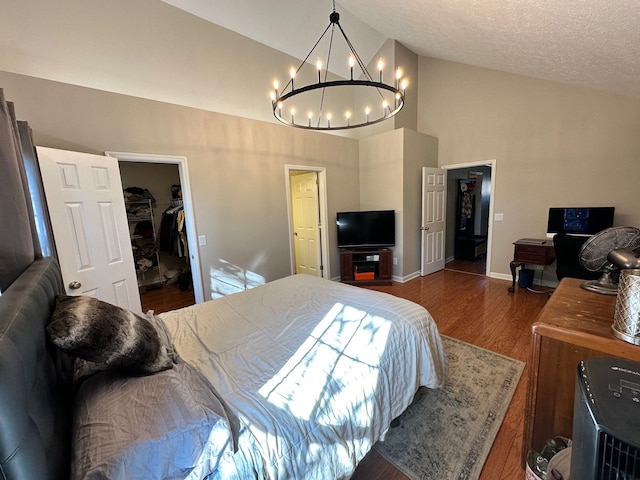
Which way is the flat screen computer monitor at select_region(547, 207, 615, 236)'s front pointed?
toward the camera

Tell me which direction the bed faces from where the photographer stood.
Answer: facing away from the viewer and to the right of the viewer

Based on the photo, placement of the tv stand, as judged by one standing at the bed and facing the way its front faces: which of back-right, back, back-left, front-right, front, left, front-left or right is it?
front

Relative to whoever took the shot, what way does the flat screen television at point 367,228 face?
facing the viewer

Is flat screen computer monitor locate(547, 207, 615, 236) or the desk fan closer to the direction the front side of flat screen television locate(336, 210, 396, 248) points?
the desk fan

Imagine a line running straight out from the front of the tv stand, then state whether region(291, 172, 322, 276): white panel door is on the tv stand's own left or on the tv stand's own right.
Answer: on the tv stand's own right

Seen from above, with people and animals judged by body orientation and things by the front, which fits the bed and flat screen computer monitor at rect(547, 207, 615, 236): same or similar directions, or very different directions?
very different directions

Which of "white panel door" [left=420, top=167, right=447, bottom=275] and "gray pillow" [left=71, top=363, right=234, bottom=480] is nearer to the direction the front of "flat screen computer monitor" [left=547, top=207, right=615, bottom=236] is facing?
the gray pillow
